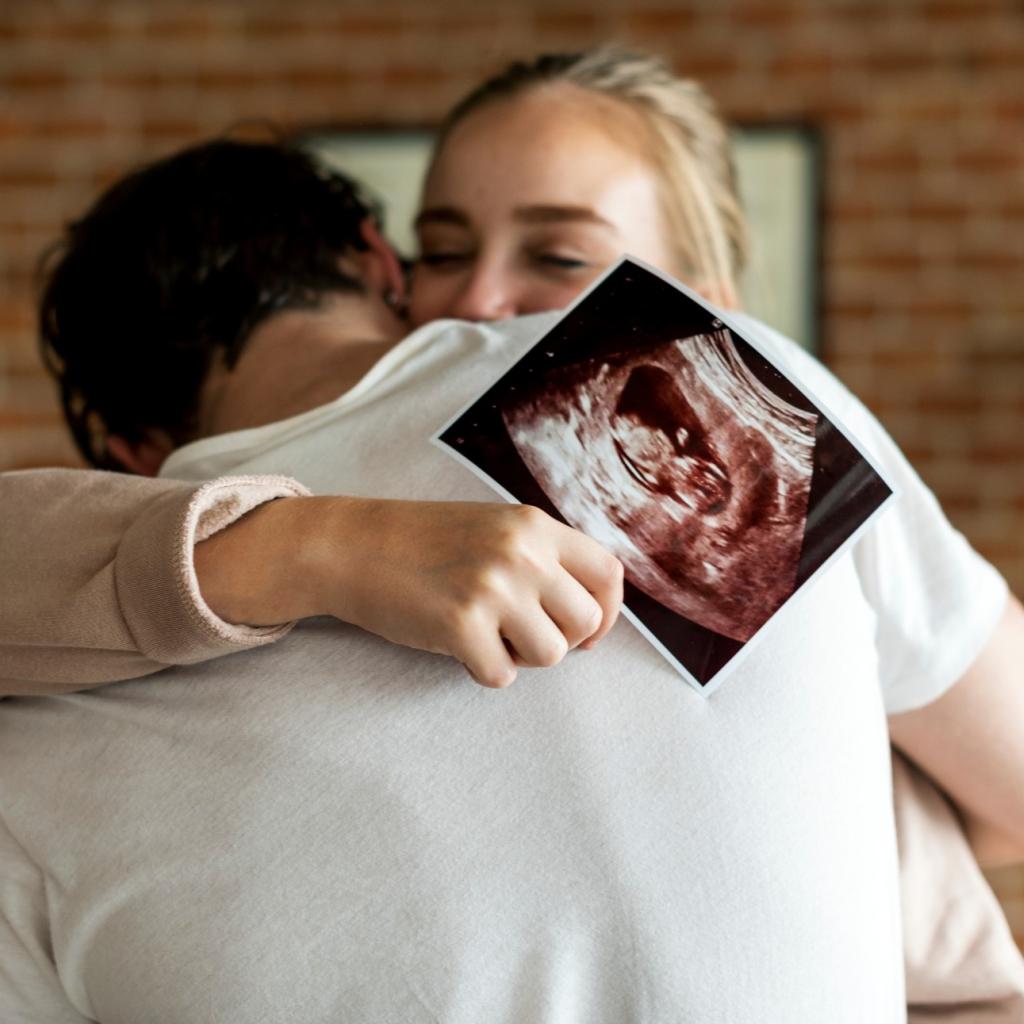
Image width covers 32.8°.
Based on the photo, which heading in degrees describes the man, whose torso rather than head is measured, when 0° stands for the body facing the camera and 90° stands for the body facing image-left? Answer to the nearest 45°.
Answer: approximately 180°

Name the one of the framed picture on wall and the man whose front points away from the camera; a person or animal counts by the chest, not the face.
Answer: the man

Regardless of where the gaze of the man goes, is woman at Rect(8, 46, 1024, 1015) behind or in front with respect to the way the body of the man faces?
in front

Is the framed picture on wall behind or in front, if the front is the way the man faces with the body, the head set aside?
in front

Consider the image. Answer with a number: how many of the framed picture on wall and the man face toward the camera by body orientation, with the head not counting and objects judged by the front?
1

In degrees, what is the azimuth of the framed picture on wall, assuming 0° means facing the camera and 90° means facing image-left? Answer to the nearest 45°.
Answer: approximately 0°

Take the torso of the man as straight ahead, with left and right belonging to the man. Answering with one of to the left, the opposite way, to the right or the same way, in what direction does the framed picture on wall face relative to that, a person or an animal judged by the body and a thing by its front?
the opposite way
